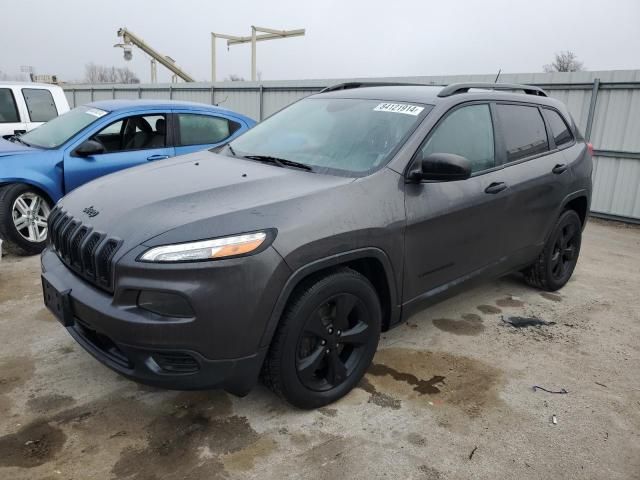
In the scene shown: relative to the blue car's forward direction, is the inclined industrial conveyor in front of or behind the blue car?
behind

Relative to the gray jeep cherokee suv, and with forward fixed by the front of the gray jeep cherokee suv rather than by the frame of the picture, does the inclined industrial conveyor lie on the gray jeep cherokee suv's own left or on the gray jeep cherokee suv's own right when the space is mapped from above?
on the gray jeep cherokee suv's own right

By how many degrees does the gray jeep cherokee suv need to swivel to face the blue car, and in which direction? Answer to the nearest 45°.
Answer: approximately 90° to its right

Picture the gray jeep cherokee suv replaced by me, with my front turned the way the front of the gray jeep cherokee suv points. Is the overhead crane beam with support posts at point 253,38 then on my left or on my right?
on my right

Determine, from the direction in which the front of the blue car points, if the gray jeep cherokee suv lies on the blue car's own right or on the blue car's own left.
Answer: on the blue car's own left

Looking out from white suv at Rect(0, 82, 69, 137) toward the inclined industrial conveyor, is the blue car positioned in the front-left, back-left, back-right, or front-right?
back-right

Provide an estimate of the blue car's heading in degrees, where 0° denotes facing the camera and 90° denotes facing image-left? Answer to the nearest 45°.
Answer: approximately 45°

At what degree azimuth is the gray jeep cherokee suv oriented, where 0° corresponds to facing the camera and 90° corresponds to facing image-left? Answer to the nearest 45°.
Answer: approximately 45°

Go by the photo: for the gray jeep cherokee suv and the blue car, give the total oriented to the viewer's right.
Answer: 0

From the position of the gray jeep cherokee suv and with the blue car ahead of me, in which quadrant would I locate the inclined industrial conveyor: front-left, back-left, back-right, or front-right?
front-right

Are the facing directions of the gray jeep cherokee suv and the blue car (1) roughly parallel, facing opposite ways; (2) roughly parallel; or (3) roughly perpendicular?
roughly parallel
